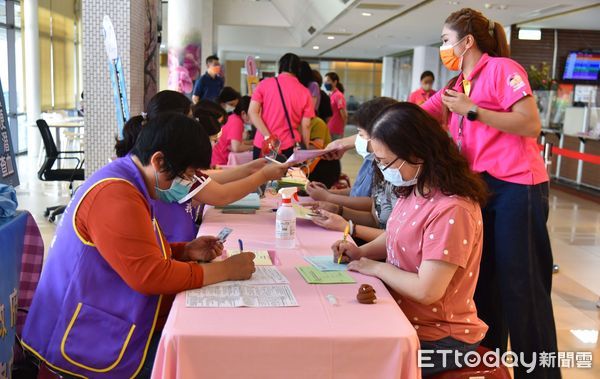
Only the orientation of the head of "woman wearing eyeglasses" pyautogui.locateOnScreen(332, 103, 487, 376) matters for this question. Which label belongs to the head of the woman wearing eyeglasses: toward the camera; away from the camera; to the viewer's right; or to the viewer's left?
to the viewer's left

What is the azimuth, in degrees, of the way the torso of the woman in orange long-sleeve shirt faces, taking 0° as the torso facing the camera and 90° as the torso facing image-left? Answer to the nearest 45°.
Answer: approximately 270°

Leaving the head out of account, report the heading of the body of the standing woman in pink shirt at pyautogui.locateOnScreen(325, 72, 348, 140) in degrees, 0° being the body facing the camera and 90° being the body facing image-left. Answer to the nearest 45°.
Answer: approximately 45°

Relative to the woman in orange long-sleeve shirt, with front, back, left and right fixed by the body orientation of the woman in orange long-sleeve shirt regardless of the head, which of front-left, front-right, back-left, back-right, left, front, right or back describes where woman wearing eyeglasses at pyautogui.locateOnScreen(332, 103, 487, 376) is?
front

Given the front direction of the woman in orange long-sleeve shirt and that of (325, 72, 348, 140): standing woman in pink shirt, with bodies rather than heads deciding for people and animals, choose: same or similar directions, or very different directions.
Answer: very different directions

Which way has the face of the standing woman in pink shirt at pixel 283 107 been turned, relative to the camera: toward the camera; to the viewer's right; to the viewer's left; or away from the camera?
away from the camera

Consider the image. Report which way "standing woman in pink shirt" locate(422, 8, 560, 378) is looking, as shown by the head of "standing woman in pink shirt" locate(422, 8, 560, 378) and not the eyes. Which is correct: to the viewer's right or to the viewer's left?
to the viewer's left

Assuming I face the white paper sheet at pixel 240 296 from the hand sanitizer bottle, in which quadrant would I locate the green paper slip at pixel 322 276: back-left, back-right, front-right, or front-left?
front-left

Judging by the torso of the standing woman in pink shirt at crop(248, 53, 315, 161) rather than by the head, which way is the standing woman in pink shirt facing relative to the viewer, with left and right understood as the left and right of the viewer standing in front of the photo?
facing away from the viewer

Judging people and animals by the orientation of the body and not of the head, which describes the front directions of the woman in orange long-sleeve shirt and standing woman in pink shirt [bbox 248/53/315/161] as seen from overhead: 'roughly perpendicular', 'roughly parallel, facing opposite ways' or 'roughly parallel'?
roughly perpendicular

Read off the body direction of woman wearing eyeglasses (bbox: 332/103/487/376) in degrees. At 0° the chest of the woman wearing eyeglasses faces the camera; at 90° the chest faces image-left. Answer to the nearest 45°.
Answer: approximately 90°

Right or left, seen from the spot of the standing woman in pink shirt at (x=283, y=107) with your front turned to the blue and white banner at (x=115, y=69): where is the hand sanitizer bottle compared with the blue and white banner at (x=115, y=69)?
left

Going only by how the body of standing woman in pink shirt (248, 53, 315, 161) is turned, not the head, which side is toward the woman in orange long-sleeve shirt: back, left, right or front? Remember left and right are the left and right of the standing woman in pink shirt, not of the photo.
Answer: back

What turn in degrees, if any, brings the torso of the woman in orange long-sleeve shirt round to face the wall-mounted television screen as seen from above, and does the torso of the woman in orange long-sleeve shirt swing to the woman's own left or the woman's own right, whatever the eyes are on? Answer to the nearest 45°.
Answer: approximately 45° to the woman's own left
